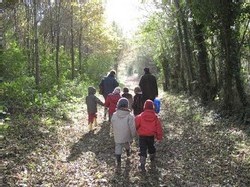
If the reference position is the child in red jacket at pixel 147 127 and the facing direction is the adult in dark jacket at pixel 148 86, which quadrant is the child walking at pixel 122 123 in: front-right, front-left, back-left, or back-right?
front-left

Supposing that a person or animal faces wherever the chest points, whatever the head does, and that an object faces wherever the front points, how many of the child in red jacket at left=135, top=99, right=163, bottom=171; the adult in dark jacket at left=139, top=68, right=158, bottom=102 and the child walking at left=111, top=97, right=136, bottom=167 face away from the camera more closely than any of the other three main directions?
3

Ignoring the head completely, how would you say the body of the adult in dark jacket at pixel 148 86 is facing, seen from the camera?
away from the camera

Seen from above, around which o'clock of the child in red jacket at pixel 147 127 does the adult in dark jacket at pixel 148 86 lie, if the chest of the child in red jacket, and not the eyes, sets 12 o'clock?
The adult in dark jacket is roughly at 12 o'clock from the child in red jacket.

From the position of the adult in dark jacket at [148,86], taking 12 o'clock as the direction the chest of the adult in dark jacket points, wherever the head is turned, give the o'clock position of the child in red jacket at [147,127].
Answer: The child in red jacket is roughly at 6 o'clock from the adult in dark jacket.

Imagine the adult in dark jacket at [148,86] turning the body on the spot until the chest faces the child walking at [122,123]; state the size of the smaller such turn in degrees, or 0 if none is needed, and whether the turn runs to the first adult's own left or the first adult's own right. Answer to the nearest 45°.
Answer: approximately 180°

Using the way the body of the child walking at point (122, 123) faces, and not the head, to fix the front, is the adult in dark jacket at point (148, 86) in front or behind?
in front

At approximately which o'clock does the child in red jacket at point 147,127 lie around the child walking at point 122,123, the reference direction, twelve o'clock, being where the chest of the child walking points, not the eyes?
The child in red jacket is roughly at 4 o'clock from the child walking.

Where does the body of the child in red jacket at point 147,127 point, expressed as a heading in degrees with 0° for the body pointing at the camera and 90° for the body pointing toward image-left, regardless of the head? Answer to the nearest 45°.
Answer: approximately 180°

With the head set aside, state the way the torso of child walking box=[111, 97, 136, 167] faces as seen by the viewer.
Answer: away from the camera
